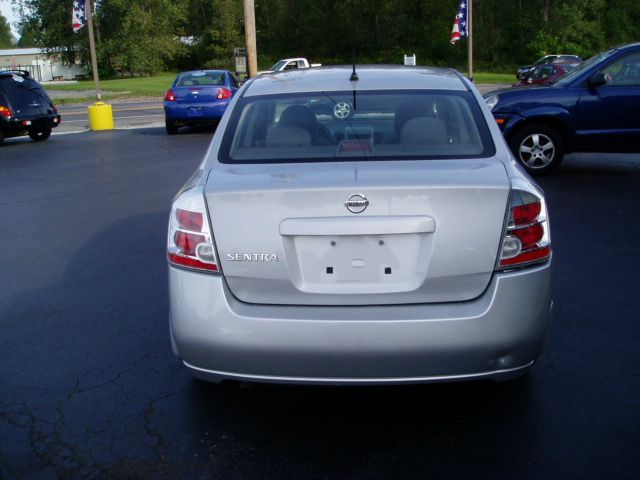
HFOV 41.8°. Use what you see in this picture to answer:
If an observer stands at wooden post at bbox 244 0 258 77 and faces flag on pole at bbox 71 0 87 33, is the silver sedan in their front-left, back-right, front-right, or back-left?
back-left

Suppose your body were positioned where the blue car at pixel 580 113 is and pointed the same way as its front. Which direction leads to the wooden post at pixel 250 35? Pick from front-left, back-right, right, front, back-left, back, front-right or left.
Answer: front-right

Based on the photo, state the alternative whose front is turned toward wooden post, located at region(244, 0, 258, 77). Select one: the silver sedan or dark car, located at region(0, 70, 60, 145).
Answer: the silver sedan

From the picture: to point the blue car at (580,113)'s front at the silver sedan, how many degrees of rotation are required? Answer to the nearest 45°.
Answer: approximately 90° to its left

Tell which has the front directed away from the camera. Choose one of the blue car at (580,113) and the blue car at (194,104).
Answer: the blue car at (194,104)

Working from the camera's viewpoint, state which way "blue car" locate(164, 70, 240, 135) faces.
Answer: facing away from the viewer

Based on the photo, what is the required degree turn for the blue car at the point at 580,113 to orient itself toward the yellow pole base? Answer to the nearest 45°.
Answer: approximately 45° to its right

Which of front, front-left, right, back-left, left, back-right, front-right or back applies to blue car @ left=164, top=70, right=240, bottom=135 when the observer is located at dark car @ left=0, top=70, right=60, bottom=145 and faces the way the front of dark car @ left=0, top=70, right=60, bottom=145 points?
back-right

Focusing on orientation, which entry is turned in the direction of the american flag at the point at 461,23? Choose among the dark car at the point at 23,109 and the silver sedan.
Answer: the silver sedan

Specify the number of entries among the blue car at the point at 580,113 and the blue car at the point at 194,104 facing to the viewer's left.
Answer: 1

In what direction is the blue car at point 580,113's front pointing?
to the viewer's left

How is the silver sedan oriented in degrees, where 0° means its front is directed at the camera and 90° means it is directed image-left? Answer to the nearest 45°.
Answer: approximately 180°

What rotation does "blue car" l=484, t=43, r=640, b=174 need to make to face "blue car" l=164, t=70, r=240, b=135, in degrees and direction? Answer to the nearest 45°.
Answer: approximately 45° to its right

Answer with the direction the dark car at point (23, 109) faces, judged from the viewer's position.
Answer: facing away from the viewer and to the left of the viewer

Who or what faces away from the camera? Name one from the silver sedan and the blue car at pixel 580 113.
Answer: the silver sedan
